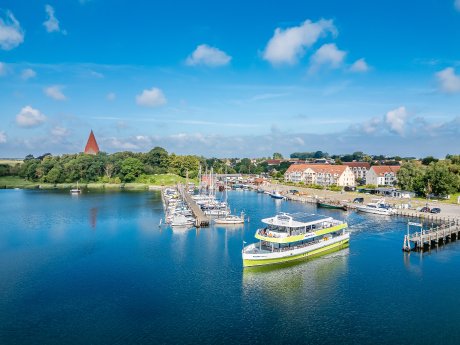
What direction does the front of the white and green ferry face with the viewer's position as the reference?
facing the viewer and to the left of the viewer
